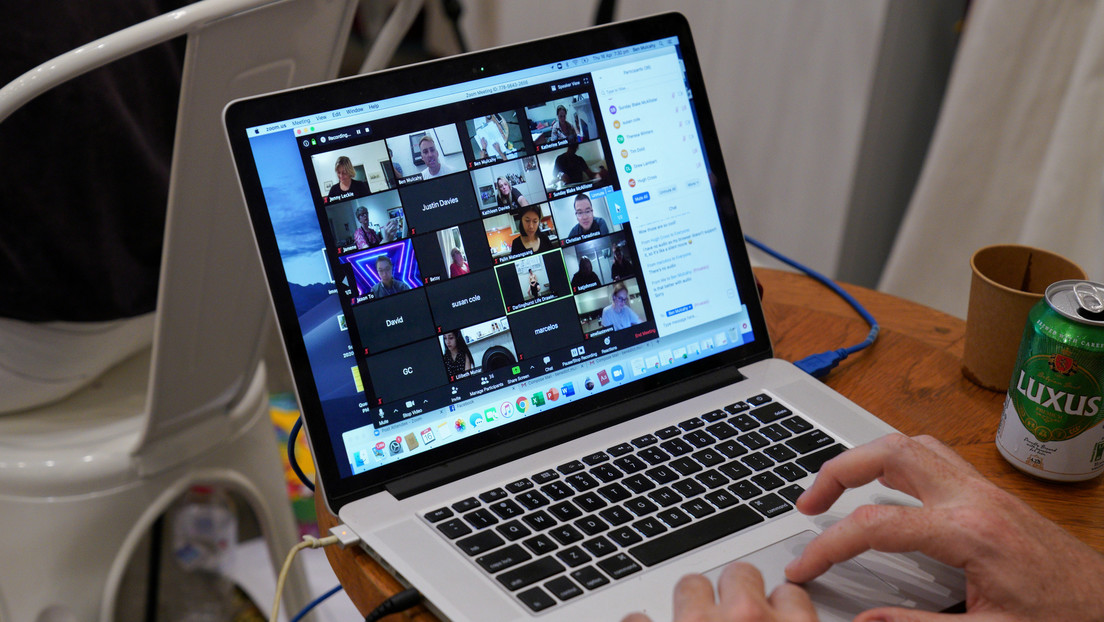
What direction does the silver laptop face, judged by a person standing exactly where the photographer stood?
facing the viewer and to the right of the viewer
